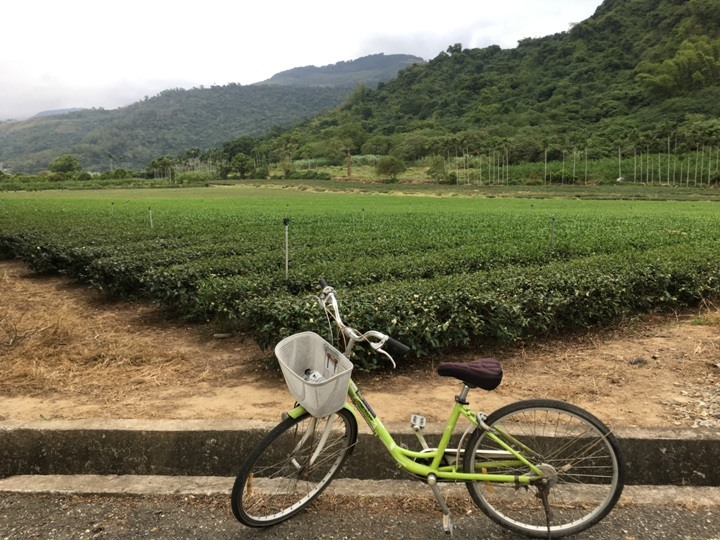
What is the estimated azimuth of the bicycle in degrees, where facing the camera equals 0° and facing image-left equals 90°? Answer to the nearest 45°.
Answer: approximately 90°
